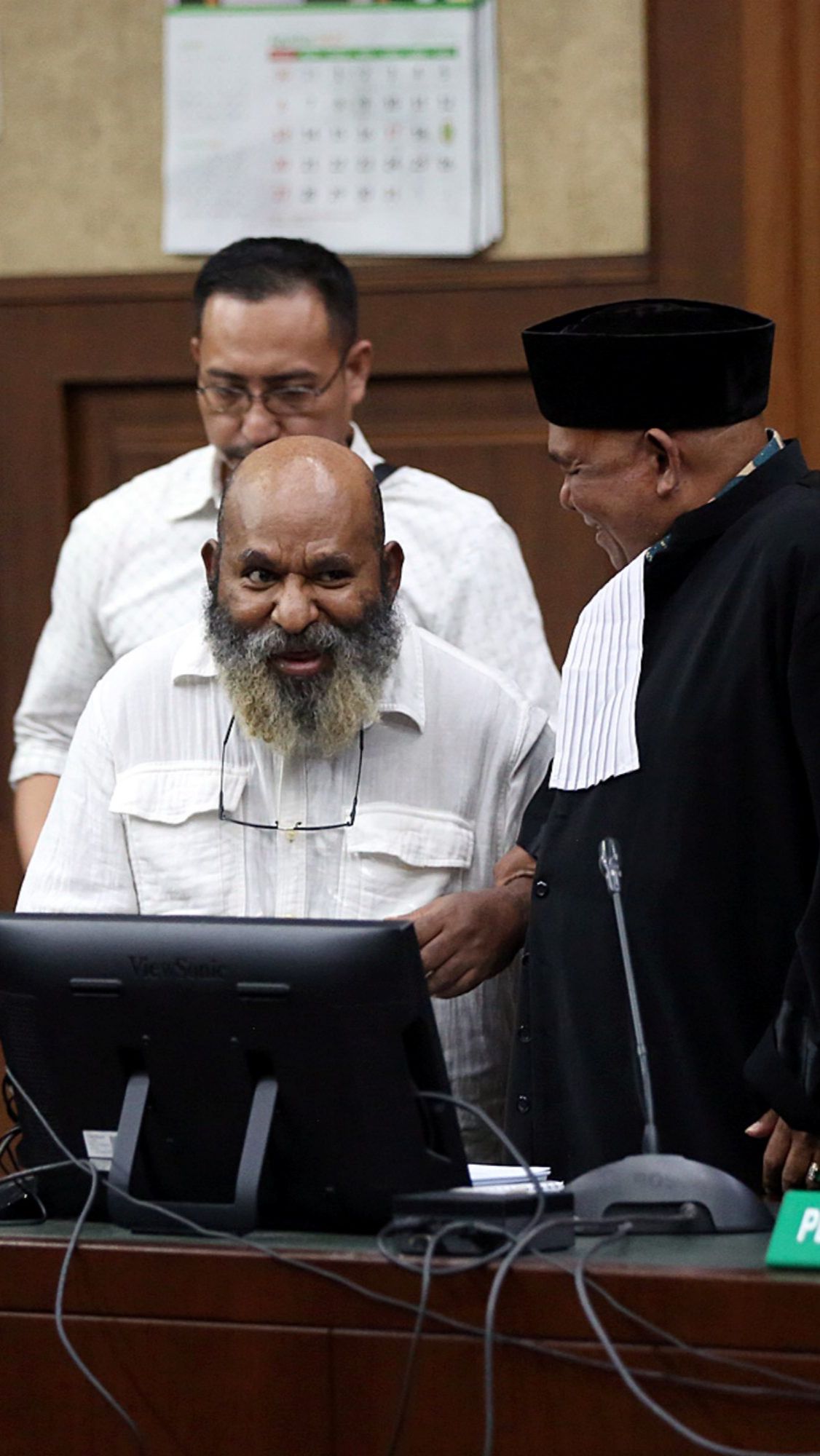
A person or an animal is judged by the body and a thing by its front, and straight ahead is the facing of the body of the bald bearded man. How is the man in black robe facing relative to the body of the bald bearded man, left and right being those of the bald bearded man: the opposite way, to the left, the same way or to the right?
to the right

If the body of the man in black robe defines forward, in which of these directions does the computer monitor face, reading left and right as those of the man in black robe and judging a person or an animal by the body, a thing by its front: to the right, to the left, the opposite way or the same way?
to the right

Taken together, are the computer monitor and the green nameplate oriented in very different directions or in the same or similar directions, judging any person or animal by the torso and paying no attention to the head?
very different directions

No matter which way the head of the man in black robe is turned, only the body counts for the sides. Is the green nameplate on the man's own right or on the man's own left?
on the man's own left

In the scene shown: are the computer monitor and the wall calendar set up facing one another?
yes

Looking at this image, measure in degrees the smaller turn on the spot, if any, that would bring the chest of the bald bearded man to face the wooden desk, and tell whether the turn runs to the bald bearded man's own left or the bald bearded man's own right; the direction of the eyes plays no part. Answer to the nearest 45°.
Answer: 0° — they already face it

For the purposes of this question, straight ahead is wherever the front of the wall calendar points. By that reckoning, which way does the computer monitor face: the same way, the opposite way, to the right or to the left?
the opposite way

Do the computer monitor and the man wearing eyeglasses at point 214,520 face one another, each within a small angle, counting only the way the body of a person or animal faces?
yes

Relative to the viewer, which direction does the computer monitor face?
away from the camera
